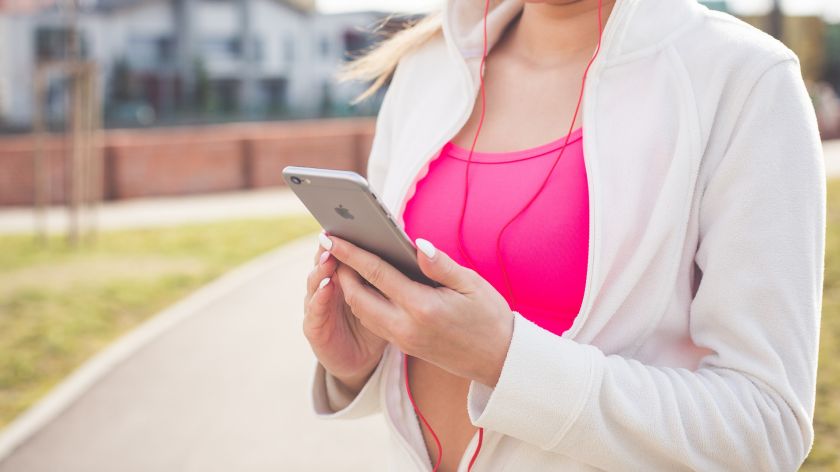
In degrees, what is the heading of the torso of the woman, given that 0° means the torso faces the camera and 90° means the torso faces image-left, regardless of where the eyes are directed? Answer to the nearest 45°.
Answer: approximately 45°

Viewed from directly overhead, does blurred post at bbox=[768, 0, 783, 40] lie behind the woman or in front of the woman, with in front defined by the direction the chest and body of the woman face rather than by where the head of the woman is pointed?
behind

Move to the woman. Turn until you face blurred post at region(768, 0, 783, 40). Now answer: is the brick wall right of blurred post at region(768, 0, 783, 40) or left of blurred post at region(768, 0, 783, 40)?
left

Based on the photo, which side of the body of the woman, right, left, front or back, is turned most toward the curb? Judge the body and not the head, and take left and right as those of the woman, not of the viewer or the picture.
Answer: right
